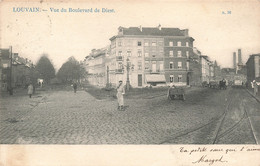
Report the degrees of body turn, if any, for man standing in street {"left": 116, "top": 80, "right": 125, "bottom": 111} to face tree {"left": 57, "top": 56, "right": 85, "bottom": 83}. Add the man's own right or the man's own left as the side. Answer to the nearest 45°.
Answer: approximately 135° to the man's own right

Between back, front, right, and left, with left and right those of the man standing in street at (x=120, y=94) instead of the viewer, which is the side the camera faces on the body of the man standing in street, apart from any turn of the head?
front

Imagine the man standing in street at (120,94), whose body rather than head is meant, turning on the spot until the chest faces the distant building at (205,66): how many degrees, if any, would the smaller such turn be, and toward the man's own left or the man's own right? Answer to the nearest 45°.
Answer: approximately 135° to the man's own left

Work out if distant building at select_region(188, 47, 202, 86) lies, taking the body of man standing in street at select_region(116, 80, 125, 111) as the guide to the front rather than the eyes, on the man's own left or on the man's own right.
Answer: on the man's own left
